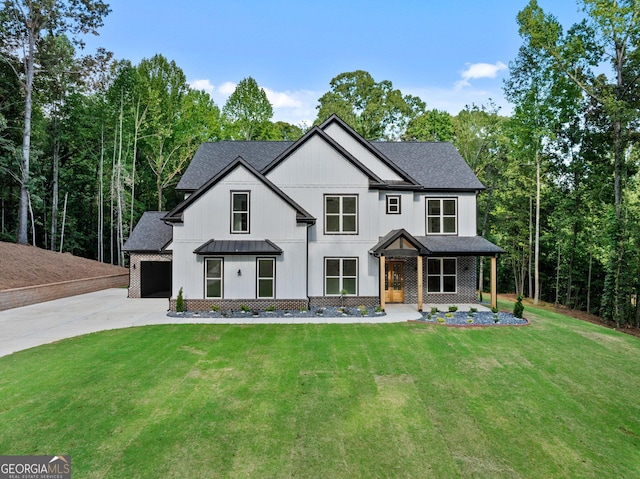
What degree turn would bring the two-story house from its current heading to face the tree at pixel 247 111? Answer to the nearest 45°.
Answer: approximately 180°

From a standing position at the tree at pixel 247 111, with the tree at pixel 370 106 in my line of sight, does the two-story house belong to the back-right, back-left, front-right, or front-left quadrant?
front-right

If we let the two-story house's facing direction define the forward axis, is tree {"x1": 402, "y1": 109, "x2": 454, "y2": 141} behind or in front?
behind

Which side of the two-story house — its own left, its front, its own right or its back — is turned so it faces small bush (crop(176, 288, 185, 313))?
right

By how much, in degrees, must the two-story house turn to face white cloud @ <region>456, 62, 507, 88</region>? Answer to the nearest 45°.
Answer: approximately 135° to its left

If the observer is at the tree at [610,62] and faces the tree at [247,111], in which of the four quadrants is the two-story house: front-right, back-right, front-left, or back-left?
front-left

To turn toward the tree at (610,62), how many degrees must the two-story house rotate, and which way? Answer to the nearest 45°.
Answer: approximately 90° to its left

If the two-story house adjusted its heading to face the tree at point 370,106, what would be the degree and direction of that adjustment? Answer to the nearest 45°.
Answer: approximately 180°

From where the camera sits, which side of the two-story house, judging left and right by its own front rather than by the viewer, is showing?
front

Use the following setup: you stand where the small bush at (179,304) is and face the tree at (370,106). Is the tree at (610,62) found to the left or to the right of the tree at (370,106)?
right
